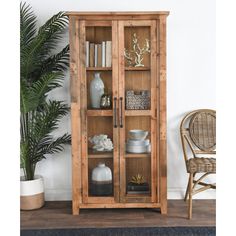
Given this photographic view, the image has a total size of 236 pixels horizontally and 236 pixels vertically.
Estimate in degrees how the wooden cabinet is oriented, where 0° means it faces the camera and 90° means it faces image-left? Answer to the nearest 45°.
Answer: approximately 0°

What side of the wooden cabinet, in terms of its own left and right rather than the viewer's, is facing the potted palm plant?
right
